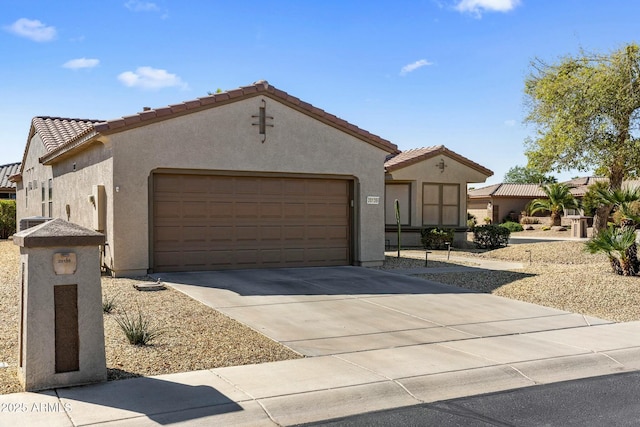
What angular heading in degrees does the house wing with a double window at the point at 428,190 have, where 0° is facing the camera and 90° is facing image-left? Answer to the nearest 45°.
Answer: approximately 0°

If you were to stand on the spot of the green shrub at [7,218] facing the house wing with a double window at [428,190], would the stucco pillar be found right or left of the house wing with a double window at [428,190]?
right

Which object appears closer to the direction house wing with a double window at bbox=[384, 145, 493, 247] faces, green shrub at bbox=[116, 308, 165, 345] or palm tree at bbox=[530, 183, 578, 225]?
the green shrub

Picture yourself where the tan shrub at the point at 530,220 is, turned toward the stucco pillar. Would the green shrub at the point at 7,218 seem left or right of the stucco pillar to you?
right

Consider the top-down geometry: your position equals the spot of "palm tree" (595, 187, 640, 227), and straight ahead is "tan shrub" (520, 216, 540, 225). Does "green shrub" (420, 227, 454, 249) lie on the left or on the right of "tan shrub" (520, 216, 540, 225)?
left

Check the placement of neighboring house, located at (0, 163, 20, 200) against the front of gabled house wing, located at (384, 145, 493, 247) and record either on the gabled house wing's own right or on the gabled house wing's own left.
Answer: on the gabled house wing's own right

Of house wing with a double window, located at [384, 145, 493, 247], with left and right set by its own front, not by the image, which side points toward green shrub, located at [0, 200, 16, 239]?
right

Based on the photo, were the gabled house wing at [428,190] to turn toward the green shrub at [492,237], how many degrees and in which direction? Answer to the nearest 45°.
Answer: approximately 90° to its left

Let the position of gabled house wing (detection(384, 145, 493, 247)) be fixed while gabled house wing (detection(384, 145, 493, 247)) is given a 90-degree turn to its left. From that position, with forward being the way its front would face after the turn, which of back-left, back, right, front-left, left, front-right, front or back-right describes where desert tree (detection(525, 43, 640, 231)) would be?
front

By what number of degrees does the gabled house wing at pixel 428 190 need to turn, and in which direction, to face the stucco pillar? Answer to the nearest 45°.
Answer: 0° — it already faces it
